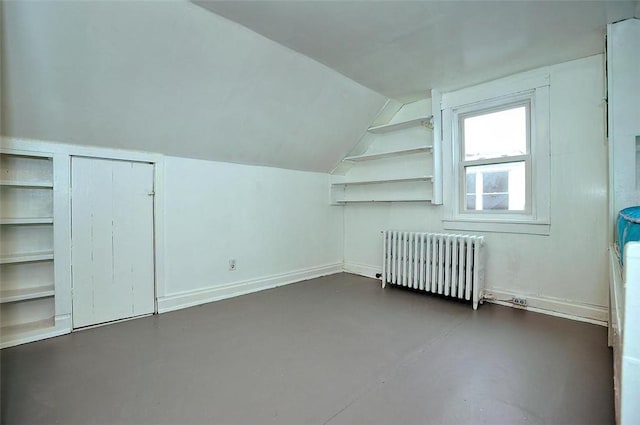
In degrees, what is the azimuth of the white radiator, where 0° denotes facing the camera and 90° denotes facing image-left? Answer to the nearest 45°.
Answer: approximately 45°

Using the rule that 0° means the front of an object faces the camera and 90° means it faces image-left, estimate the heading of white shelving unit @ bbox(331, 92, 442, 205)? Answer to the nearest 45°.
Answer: approximately 45°

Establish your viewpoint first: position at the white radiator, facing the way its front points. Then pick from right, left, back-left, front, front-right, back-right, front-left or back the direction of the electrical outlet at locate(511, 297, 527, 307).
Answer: back-left

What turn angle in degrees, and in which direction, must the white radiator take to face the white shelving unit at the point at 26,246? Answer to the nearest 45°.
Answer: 0° — it already faces it

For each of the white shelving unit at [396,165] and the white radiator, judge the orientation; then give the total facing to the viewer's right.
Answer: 0
